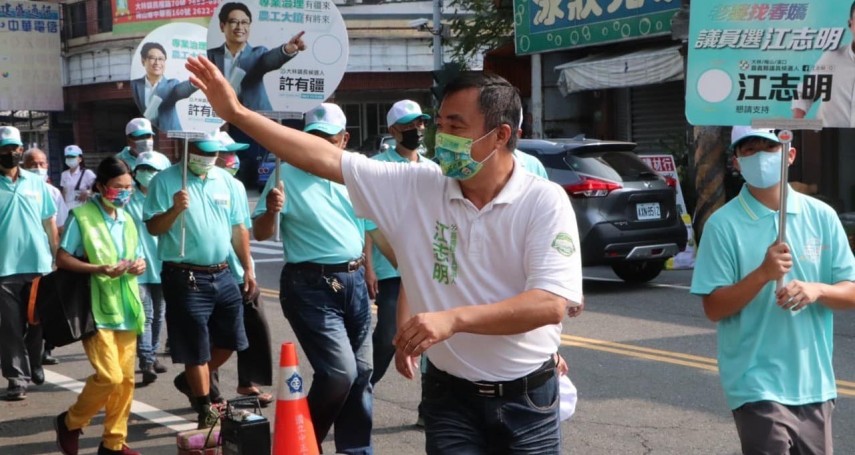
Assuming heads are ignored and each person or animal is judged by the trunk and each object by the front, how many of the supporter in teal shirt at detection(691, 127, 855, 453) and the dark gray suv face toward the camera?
1

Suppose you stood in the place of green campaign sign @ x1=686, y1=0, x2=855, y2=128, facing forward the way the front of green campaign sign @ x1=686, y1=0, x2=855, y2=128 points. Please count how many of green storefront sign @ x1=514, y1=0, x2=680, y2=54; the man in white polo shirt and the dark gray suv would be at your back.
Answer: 2

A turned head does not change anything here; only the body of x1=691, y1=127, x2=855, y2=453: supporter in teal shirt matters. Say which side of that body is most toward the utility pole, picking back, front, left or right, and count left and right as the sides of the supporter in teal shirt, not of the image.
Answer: back

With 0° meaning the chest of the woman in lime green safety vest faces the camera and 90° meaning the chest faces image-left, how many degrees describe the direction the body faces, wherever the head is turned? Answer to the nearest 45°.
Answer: approximately 315°

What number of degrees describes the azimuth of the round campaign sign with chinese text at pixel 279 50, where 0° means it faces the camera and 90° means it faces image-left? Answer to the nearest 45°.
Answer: approximately 0°

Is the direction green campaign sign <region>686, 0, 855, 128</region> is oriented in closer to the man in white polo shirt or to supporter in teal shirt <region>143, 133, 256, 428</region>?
the man in white polo shirt

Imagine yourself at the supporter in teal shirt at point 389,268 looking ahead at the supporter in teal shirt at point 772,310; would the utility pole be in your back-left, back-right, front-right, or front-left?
back-left

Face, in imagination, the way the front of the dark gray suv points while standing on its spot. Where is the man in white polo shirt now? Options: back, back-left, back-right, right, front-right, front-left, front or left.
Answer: back-left

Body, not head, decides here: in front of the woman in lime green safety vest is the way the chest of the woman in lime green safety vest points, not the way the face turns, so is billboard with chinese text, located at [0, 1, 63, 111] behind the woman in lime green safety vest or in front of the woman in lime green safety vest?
behind
